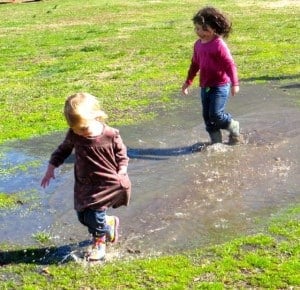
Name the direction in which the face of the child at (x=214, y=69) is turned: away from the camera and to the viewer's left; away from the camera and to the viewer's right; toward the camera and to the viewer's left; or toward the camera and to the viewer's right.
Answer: toward the camera and to the viewer's left

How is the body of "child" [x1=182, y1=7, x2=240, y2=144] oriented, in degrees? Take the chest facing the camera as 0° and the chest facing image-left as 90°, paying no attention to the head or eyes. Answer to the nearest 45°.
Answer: approximately 45°

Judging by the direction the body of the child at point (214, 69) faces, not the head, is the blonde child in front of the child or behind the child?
in front
